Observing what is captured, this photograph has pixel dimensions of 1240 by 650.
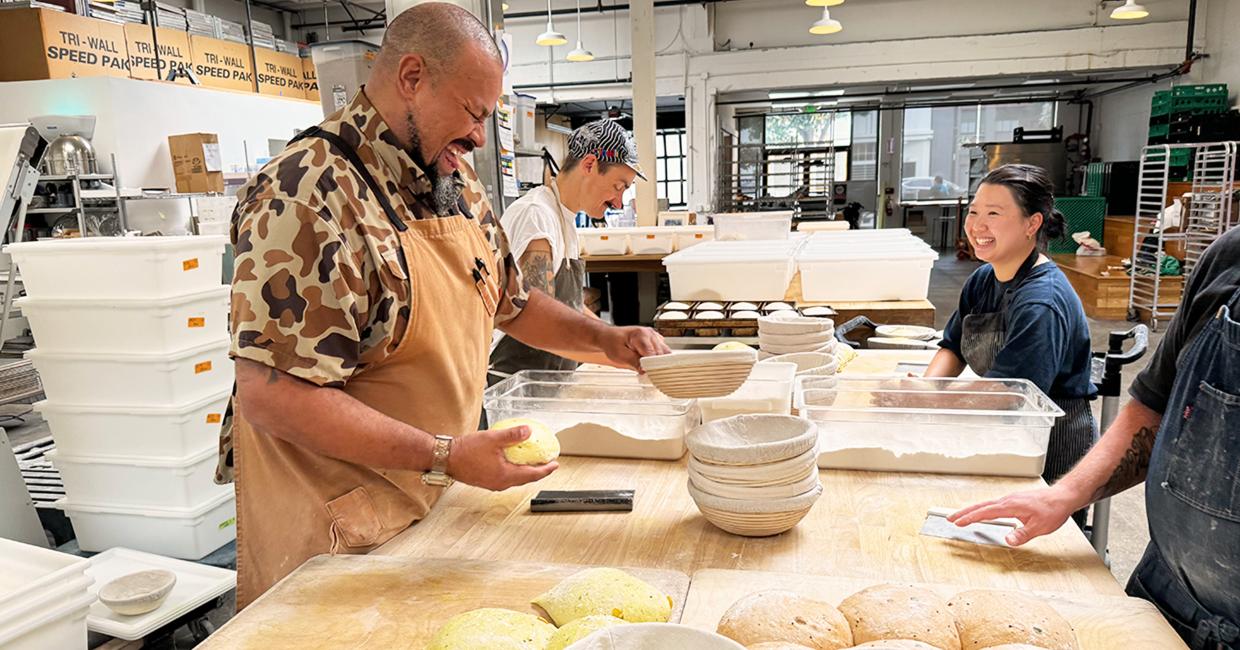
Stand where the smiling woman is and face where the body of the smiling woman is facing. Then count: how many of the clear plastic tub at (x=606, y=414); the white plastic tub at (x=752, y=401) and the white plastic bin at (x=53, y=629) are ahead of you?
3

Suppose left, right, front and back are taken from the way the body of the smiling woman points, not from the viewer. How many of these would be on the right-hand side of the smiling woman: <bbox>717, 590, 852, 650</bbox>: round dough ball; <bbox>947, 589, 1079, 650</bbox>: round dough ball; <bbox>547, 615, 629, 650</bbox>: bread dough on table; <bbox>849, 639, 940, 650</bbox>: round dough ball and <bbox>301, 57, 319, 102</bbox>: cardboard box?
1

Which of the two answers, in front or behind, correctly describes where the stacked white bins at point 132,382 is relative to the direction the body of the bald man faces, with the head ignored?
behind

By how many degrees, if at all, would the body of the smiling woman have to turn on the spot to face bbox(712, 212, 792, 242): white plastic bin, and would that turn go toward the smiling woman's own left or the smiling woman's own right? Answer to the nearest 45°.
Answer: approximately 90° to the smiling woman's own right

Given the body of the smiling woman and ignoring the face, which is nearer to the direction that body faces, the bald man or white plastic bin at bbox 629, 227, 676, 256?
the bald man

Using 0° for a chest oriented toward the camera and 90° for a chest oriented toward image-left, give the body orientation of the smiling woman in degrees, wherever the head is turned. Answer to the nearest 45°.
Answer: approximately 45°

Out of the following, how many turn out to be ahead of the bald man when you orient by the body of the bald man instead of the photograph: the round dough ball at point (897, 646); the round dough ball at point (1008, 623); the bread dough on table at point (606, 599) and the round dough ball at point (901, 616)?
4

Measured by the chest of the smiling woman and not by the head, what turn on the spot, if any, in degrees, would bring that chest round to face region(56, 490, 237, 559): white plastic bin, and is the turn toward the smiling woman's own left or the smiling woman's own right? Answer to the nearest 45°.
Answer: approximately 45° to the smiling woman's own right

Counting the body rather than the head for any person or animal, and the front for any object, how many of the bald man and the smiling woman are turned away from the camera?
0

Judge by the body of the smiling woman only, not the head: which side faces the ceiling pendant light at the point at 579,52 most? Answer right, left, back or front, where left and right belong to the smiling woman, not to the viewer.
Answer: right

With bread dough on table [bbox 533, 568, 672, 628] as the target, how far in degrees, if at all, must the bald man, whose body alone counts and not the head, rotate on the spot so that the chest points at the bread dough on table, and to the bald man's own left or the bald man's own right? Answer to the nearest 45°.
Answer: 0° — they already face it

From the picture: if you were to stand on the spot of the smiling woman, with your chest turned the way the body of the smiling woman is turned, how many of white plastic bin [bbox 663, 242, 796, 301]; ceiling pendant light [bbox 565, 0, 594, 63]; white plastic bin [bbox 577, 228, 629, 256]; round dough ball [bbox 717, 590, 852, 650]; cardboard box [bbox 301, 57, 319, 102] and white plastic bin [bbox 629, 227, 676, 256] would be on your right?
5

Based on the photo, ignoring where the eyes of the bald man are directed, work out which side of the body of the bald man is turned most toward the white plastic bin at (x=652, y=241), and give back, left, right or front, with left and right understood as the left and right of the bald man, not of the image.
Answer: left

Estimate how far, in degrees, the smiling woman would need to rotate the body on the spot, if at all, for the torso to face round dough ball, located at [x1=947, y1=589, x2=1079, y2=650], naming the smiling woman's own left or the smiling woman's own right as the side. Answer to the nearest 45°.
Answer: approximately 45° to the smiling woman's own left

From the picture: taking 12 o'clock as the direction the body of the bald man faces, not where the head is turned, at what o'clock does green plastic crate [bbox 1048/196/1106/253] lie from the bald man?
The green plastic crate is roughly at 9 o'clock from the bald man.

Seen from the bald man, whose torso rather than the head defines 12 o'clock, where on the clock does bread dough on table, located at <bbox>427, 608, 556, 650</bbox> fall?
The bread dough on table is roughly at 1 o'clock from the bald man.

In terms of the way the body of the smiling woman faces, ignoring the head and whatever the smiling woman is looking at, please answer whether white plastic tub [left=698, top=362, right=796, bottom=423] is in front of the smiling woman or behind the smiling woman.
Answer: in front

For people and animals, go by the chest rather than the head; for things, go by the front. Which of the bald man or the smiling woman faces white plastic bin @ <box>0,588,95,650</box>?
the smiling woman

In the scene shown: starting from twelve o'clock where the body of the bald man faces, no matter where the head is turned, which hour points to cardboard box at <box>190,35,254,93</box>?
The cardboard box is roughly at 7 o'clock from the bald man.

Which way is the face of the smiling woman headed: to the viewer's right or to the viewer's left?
to the viewer's left
